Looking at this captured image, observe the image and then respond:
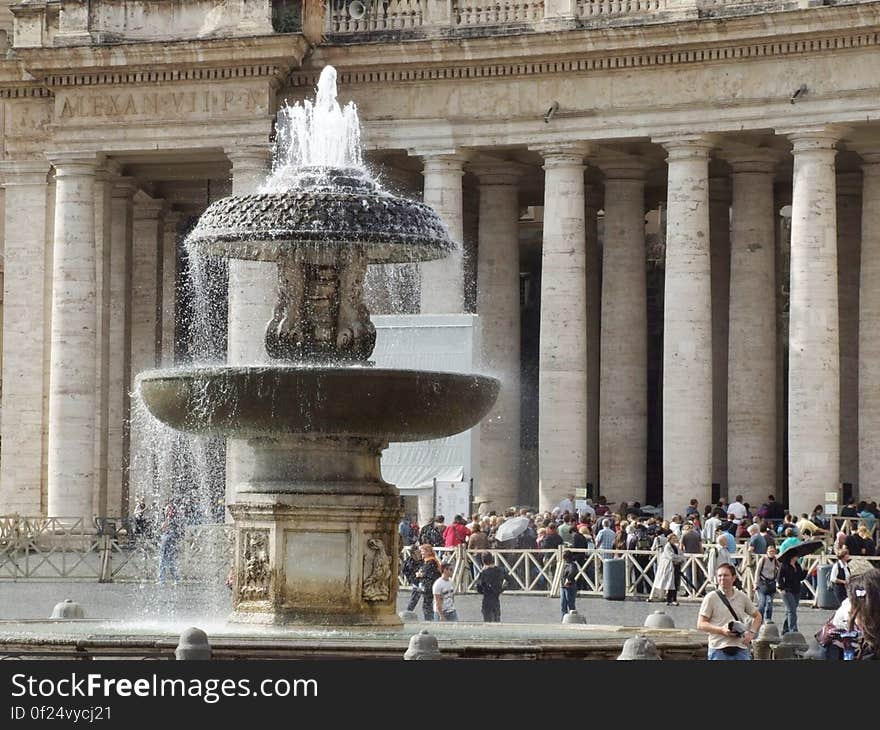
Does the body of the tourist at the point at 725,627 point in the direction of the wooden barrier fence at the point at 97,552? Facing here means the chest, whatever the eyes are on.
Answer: no

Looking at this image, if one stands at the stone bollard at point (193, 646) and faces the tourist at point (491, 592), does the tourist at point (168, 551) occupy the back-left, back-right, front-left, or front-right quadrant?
front-left

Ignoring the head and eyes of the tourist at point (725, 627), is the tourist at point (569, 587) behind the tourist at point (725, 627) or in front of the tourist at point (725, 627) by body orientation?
behind

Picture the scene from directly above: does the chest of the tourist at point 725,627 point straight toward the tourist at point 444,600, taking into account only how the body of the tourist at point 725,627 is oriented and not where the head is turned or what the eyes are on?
no

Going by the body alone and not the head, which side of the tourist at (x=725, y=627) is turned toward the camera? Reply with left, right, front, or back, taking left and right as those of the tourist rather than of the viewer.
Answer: front

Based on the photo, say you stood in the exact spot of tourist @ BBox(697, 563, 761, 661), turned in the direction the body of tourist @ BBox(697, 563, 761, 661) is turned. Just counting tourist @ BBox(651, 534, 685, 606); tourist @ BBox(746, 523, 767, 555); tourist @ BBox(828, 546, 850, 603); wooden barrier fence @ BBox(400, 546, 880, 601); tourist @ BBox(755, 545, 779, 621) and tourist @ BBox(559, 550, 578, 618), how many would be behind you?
6

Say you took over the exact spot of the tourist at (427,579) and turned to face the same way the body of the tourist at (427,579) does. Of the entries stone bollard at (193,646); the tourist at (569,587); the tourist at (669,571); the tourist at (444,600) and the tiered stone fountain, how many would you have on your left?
3

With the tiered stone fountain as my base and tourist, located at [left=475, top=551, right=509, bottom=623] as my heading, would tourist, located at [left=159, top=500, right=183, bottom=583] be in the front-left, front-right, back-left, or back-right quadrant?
front-left
